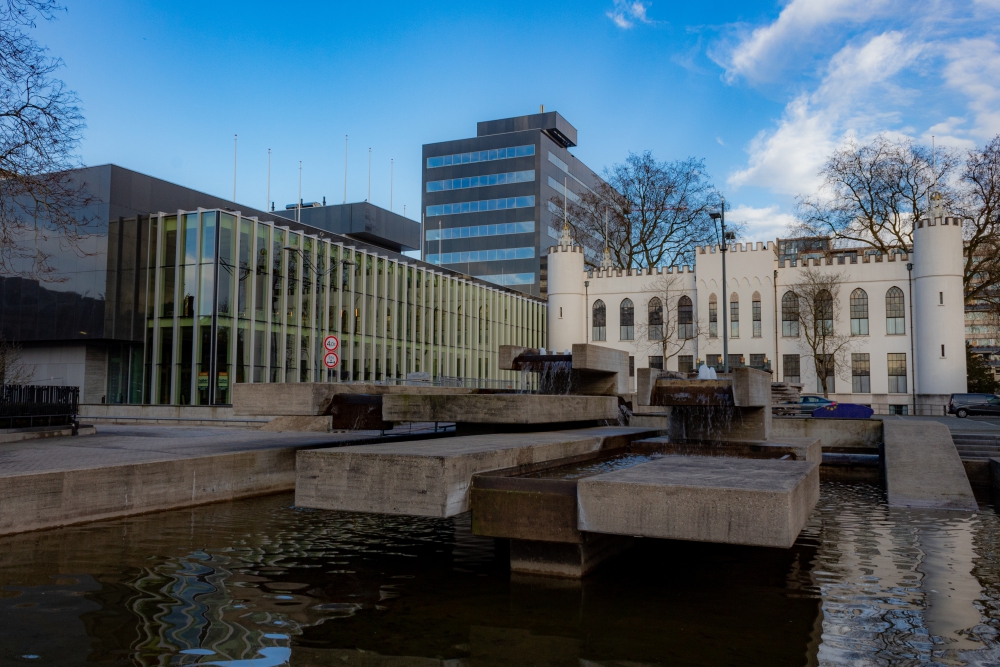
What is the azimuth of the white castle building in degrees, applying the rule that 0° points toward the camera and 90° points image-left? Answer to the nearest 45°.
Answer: approximately 45°

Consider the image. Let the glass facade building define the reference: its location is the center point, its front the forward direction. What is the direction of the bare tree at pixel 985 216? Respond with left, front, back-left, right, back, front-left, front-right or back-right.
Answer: front-left

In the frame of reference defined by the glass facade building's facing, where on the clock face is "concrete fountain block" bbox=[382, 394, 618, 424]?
The concrete fountain block is roughly at 1 o'clock from the glass facade building.

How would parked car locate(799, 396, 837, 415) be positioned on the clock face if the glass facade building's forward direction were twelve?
The parked car is roughly at 11 o'clock from the glass facade building.

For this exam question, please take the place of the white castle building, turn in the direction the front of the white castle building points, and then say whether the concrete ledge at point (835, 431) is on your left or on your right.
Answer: on your left

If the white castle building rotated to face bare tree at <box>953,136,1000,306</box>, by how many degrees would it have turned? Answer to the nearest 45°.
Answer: approximately 135° to its left

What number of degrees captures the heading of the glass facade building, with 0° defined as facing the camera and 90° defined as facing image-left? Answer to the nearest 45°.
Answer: approximately 315°

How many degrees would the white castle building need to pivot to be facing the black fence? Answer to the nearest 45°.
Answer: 0° — it already faces it

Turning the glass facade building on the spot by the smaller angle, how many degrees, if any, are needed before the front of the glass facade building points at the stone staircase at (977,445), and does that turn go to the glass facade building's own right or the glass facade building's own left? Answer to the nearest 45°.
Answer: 0° — it already faces it
